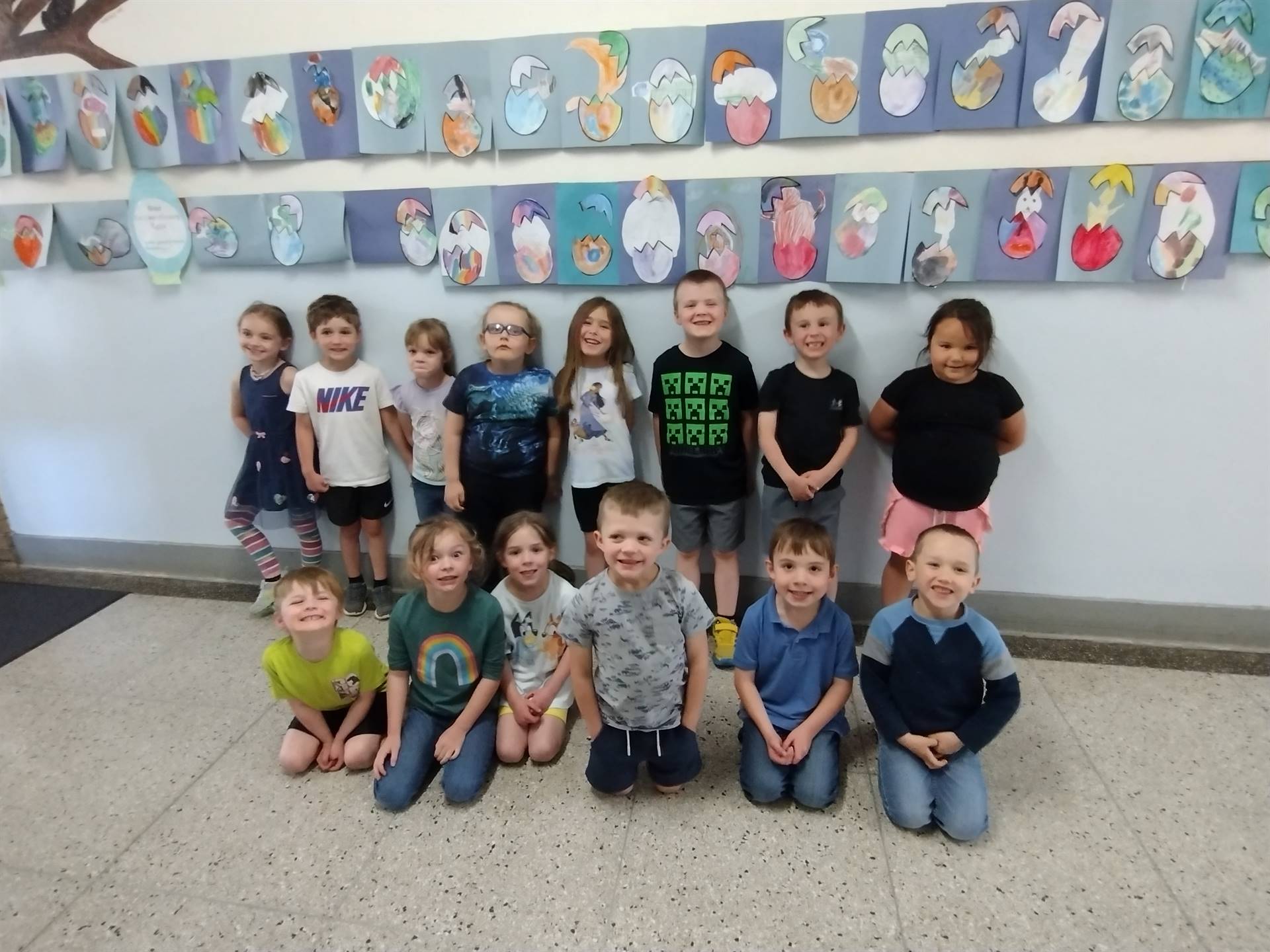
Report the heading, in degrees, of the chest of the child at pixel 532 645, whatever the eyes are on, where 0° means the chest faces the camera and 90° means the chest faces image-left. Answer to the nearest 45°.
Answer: approximately 0°

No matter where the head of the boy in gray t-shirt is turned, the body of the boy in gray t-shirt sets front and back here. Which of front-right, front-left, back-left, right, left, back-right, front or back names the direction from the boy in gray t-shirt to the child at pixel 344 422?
back-right

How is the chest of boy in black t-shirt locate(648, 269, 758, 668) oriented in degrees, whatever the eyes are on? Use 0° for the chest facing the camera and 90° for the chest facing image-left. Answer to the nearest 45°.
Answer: approximately 0°

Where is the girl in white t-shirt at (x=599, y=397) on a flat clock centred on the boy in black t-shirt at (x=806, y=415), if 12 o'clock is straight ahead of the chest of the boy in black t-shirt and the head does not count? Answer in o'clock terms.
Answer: The girl in white t-shirt is roughly at 3 o'clock from the boy in black t-shirt.

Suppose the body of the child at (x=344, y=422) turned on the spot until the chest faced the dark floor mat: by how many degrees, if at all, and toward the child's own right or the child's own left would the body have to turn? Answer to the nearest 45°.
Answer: approximately 135° to the child's own right
